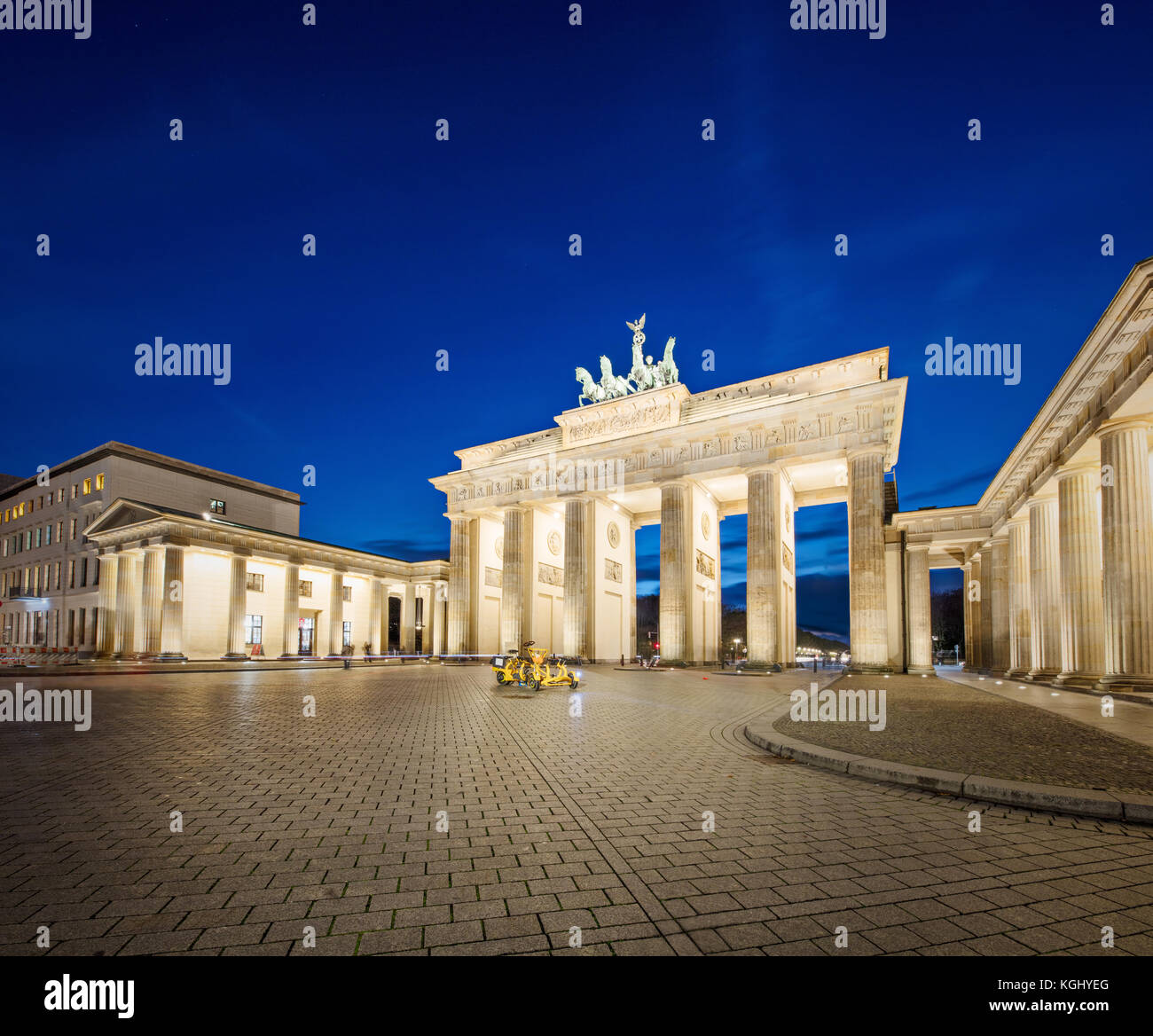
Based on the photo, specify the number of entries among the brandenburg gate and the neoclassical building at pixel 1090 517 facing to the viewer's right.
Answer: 0

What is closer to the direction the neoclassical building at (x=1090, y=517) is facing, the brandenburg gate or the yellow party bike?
the yellow party bike

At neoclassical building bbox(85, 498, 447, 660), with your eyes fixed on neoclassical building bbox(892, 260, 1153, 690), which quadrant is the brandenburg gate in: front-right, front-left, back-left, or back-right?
front-left

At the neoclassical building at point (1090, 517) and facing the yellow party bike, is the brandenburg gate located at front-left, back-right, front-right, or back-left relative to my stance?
front-right

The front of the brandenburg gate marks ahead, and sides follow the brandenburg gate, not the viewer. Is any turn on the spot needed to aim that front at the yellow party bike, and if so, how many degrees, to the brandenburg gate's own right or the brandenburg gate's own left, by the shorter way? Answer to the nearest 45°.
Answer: approximately 45° to the brandenburg gate's own left

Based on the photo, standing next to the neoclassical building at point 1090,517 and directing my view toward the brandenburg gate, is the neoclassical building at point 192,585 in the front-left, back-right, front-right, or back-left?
front-left

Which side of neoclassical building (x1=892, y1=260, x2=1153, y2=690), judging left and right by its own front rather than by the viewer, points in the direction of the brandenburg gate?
front

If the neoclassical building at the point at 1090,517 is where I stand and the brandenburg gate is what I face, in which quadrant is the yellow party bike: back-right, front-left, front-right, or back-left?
front-left

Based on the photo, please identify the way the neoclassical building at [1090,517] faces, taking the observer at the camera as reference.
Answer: facing the viewer and to the left of the viewer

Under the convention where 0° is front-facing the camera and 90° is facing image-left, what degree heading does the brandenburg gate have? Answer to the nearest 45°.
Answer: approximately 45°
